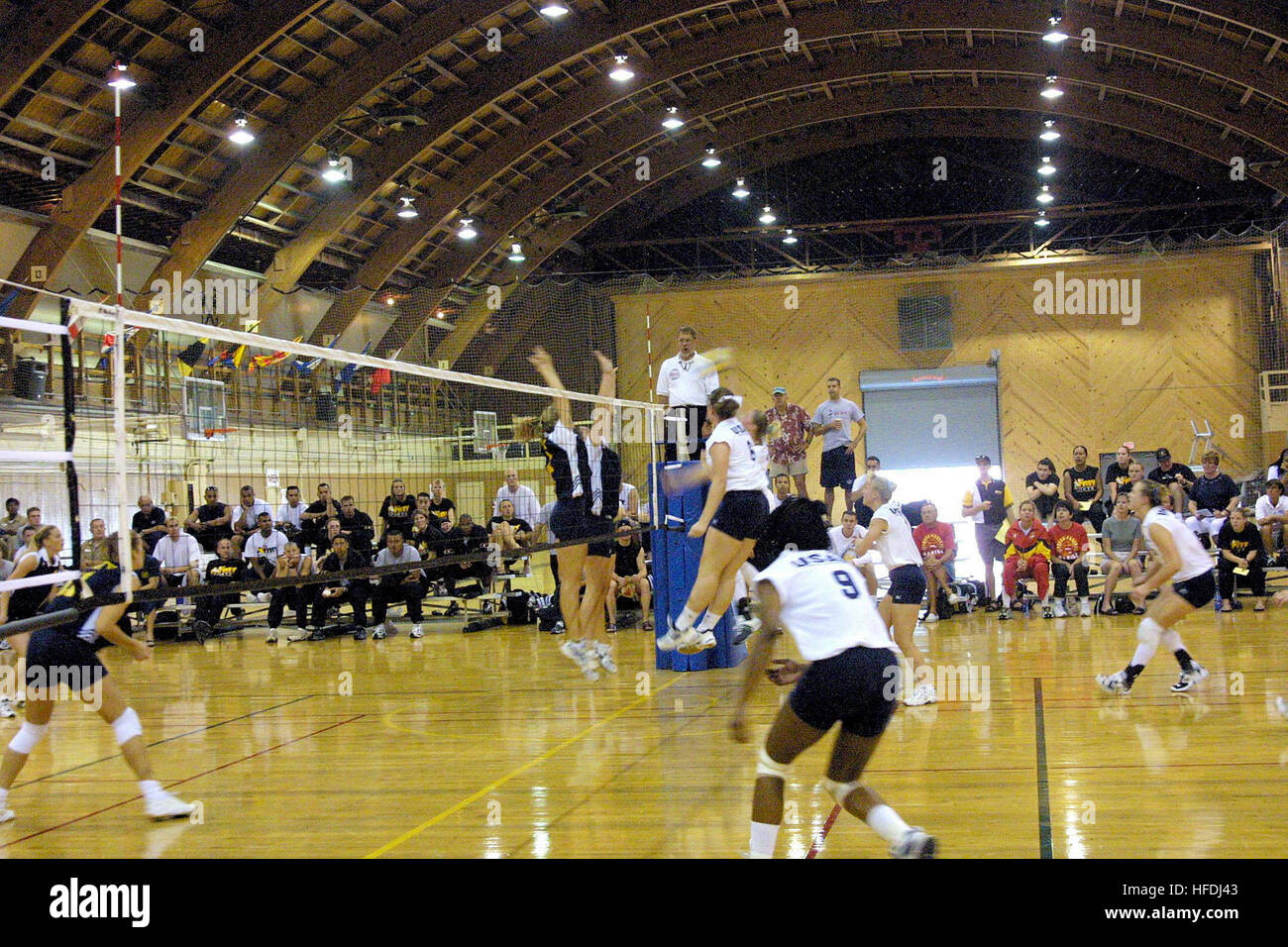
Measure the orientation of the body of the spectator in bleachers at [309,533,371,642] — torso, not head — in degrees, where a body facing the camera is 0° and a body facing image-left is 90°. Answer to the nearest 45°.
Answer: approximately 0°

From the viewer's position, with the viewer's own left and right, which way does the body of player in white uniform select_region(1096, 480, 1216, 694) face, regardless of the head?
facing to the left of the viewer

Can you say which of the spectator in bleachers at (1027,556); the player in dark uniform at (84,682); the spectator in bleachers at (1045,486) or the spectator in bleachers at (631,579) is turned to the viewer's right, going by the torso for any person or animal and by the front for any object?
the player in dark uniform

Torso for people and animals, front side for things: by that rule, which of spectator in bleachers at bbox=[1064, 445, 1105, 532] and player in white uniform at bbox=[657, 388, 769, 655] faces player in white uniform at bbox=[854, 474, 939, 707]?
the spectator in bleachers

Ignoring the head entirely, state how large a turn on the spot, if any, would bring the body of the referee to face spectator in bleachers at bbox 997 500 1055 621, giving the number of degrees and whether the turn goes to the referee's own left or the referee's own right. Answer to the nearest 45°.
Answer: approximately 135° to the referee's own left

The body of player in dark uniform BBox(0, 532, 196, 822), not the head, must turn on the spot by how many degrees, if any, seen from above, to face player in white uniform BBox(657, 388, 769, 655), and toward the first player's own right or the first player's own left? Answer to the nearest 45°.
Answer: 0° — they already face them

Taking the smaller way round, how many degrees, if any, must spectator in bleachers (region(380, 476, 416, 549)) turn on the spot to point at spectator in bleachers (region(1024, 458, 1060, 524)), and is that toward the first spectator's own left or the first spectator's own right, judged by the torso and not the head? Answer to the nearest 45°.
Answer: approximately 90° to the first spectator's own left

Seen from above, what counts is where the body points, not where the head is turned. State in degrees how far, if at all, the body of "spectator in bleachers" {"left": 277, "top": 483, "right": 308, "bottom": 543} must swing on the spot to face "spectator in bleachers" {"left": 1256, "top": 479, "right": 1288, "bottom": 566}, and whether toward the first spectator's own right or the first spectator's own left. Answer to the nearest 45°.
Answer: approximately 90° to the first spectator's own left

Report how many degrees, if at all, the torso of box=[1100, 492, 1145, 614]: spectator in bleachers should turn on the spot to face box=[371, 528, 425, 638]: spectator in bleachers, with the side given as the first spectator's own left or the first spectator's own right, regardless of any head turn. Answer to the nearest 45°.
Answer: approximately 90° to the first spectator's own right
